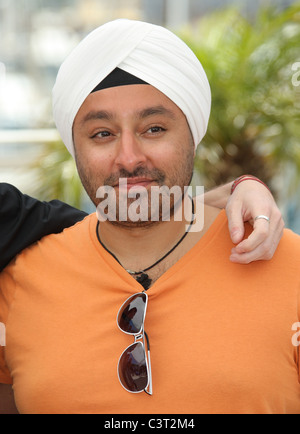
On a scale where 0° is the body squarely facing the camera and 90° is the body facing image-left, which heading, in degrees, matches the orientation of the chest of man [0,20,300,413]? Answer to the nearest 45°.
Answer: approximately 0°
